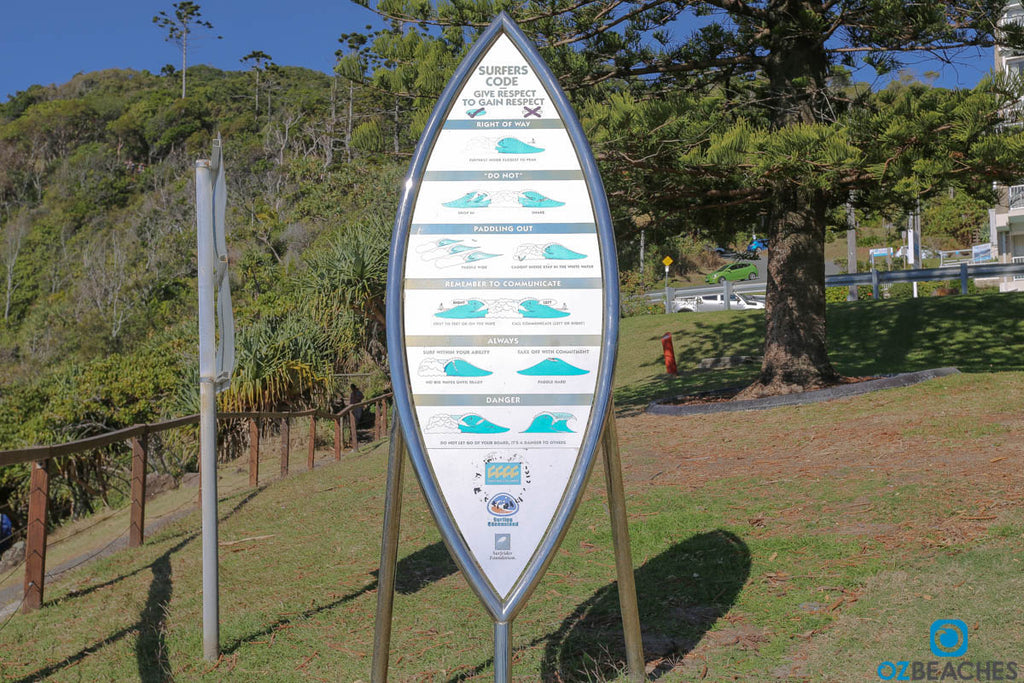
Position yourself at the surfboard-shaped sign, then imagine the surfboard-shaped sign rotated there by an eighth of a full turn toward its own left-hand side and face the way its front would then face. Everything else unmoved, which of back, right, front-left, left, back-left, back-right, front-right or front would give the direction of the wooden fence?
back

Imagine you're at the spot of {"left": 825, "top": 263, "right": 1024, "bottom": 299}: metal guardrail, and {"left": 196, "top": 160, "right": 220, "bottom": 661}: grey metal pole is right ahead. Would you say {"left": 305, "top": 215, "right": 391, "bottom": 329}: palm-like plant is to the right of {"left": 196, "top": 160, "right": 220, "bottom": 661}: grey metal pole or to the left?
right

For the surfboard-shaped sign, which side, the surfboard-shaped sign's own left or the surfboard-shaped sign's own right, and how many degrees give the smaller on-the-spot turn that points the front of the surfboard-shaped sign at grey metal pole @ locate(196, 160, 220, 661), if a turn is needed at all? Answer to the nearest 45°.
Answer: approximately 135° to the surfboard-shaped sign's own right

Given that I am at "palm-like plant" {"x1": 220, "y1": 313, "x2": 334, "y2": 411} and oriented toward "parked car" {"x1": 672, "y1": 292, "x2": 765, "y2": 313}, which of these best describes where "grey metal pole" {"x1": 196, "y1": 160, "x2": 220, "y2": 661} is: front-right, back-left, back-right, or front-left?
back-right

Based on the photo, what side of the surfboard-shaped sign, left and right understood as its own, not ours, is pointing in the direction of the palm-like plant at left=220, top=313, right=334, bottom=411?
back

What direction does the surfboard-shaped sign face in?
toward the camera

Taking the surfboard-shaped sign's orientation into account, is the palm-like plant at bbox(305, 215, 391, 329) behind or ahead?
behind

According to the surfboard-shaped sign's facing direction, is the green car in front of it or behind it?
behind

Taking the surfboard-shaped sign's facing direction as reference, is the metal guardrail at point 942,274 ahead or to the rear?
to the rear

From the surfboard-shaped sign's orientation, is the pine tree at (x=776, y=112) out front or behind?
behind

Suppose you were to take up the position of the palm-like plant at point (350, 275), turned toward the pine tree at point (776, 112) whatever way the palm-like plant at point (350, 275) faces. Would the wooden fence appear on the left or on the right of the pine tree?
right
